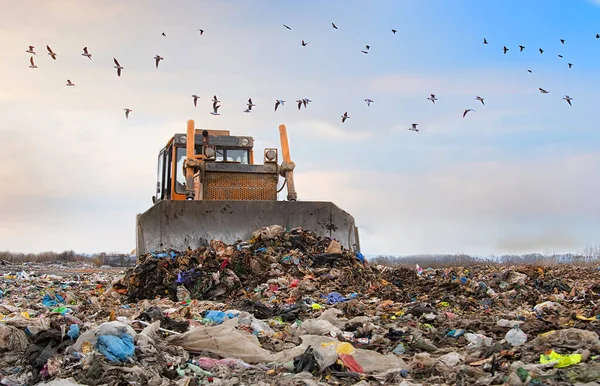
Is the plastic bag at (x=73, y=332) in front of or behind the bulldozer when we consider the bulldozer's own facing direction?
in front

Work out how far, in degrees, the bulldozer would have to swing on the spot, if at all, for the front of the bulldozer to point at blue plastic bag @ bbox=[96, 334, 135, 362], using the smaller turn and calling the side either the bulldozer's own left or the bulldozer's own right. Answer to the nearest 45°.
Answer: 0° — it already faces it

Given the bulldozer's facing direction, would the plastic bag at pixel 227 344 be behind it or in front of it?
in front

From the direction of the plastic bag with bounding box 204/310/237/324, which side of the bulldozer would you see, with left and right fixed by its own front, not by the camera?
front

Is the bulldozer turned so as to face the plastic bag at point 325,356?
yes

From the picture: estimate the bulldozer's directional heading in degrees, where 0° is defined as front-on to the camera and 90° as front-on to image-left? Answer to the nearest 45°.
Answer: approximately 0°

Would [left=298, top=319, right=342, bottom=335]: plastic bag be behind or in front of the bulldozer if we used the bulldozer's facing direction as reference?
in front

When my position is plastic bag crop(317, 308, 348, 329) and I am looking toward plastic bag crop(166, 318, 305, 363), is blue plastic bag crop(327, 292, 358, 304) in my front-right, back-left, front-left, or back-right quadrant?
back-right

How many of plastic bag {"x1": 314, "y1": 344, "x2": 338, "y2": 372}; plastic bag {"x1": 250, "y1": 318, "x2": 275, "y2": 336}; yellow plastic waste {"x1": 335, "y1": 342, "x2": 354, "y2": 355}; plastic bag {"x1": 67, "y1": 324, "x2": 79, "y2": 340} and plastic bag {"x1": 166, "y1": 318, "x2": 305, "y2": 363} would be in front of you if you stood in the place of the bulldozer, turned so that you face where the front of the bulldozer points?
5

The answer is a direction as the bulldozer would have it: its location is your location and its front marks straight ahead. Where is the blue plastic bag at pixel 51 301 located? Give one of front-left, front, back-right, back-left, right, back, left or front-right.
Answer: front-right

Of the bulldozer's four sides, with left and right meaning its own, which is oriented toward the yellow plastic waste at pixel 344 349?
front

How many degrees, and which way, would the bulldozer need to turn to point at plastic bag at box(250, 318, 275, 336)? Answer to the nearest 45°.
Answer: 0° — it already faces it
